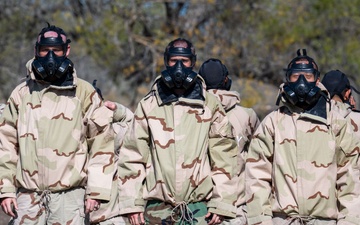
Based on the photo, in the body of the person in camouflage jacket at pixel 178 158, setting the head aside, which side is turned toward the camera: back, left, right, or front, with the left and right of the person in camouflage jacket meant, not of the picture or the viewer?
front

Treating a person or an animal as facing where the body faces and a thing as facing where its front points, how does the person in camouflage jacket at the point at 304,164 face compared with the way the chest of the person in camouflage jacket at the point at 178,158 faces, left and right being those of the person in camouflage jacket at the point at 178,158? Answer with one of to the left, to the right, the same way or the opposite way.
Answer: the same way

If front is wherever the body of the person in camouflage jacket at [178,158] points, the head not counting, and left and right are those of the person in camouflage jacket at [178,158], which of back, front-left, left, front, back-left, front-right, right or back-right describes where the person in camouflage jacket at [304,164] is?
left

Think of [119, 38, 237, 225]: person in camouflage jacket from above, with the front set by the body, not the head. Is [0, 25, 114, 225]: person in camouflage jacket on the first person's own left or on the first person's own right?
on the first person's own right

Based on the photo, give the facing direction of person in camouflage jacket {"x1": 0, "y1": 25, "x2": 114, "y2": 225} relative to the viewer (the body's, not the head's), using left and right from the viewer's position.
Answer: facing the viewer

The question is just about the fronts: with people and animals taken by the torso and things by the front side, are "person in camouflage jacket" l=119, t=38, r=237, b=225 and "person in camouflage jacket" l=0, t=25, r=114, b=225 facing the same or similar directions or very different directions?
same or similar directions

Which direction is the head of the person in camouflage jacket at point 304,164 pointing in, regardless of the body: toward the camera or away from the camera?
toward the camera

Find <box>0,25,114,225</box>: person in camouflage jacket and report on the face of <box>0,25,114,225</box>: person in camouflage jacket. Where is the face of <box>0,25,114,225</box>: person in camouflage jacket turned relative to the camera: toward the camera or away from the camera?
toward the camera

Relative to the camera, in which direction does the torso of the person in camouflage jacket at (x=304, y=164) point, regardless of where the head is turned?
toward the camera

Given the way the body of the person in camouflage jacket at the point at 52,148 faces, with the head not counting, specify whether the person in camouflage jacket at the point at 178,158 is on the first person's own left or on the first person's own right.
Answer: on the first person's own left

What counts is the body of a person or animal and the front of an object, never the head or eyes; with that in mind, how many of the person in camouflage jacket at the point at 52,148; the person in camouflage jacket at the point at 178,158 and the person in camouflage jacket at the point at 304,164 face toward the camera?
3
